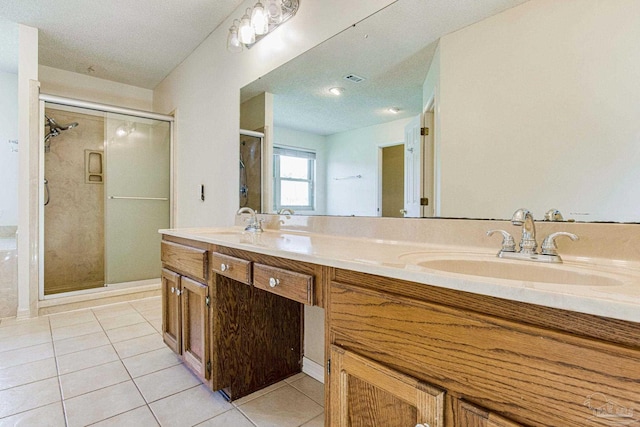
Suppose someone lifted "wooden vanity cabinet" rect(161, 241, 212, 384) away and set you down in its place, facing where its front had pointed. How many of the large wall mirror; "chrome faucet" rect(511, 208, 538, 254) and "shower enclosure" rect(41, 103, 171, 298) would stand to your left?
2

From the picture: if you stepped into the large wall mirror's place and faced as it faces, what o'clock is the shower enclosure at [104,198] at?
The shower enclosure is roughly at 2 o'clock from the large wall mirror.

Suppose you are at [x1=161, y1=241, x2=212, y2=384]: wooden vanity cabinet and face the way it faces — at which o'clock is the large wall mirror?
The large wall mirror is roughly at 9 o'clock from the wooden vanity cabinet.

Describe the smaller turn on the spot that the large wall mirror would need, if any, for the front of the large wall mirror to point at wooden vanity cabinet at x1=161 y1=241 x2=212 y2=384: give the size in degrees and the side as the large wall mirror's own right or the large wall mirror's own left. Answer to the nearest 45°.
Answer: approximately 45° to the large wall mirror's own right

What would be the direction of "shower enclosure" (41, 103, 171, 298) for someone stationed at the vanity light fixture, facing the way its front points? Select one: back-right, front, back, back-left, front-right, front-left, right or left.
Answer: right

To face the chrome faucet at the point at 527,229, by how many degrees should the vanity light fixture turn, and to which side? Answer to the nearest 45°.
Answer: approximately 90° to its left

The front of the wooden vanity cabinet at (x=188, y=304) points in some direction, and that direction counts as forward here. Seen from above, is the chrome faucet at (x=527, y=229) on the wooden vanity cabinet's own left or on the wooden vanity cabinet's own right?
on the wooden vanity cabinet's own left

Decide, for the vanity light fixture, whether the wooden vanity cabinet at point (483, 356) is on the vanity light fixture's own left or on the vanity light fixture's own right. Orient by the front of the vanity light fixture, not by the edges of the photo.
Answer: on the vanity light fixture's own left

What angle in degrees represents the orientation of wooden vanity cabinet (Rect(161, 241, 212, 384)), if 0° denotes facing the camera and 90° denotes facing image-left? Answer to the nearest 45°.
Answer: approximately 45°
